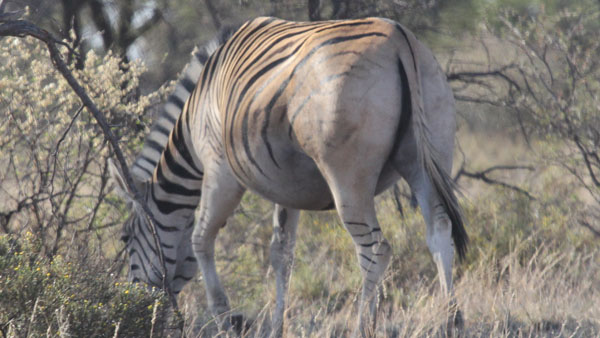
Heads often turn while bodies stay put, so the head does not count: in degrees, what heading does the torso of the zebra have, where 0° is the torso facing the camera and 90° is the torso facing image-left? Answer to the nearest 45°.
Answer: approximately 135°

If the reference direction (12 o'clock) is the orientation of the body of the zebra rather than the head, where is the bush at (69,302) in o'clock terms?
The bush is roughly at 10 o'clock from the zebra.
